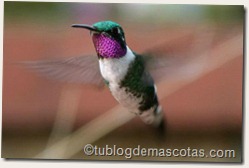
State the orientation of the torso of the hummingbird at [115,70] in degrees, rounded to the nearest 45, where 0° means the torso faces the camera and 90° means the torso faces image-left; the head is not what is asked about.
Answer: approximately 45°
